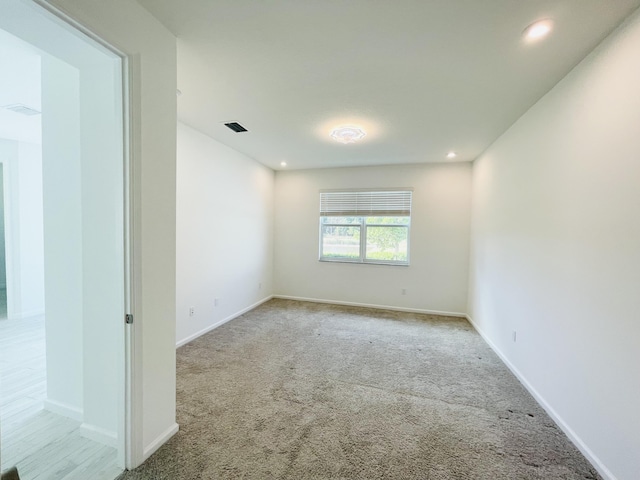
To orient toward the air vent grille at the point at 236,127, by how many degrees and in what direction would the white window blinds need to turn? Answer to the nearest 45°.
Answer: approximately 45° to its right

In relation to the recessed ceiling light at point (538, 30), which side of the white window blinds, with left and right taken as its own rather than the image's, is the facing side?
front

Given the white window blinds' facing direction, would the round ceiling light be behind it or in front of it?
in front

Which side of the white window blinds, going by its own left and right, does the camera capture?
front
